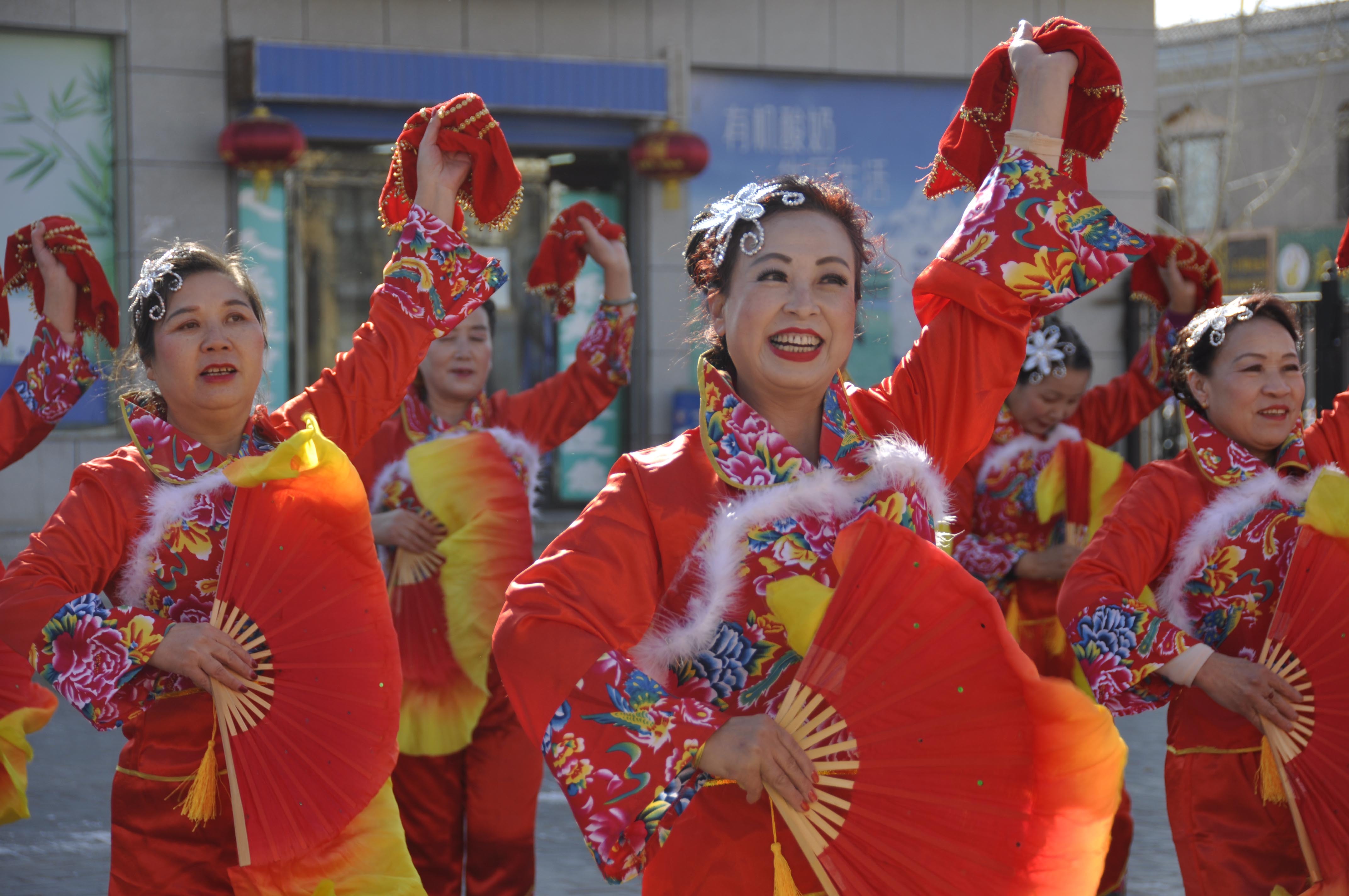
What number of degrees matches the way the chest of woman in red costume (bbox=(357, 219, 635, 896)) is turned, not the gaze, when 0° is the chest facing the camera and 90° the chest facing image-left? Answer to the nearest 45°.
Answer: approximately 0°

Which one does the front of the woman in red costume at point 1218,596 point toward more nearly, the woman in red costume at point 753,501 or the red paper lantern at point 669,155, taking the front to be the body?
the woman in red costume

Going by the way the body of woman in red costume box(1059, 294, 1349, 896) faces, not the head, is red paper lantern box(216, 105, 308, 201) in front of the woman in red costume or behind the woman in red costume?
behind

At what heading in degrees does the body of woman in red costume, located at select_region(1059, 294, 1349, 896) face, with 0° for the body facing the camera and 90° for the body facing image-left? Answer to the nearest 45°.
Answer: approximately 315°

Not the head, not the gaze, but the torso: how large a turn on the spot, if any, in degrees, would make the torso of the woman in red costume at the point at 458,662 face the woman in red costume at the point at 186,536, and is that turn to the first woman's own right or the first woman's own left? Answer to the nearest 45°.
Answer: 0° — they already face them

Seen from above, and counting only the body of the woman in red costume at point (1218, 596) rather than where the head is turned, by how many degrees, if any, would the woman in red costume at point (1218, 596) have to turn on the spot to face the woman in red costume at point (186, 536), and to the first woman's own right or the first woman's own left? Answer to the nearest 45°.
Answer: approximately 90° to the first woman's own right
